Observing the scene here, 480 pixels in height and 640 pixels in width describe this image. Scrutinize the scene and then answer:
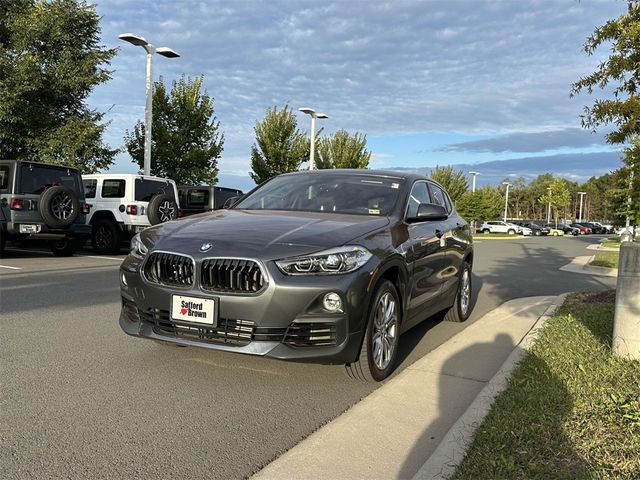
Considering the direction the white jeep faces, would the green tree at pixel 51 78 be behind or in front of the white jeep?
in front

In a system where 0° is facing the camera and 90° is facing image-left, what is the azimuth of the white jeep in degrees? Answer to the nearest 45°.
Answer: approximately 135°

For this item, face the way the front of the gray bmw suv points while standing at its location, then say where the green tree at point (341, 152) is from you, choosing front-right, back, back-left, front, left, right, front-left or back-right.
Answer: back-right

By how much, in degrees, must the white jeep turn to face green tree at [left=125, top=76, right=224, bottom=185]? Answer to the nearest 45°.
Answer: approximately 45° to its right

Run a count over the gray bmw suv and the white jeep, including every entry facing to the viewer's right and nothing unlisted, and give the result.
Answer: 0

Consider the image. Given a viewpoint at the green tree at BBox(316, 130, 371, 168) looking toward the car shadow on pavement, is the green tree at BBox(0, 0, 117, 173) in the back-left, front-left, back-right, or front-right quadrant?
front-right

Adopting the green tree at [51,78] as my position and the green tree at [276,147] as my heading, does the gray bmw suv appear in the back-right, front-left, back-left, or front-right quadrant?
back-right

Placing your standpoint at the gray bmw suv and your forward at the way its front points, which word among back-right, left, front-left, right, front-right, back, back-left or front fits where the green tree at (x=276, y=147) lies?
back-right

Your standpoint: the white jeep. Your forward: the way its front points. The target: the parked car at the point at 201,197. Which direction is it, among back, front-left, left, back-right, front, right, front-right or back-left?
right

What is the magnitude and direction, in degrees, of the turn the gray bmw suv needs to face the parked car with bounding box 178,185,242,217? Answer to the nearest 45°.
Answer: approximately 135° to its right

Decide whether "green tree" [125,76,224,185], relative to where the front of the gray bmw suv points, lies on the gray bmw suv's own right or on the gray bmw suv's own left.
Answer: on the gray bmw suv's own right

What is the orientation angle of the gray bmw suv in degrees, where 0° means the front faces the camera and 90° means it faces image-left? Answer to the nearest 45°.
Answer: approximately 45°

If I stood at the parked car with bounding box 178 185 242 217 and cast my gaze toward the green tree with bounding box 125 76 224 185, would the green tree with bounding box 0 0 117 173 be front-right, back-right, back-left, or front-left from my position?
front-left
